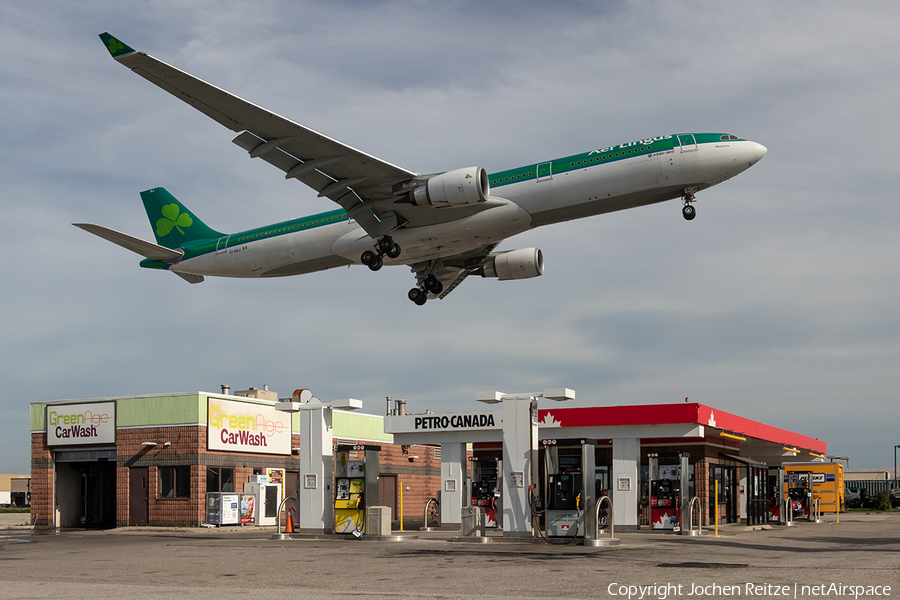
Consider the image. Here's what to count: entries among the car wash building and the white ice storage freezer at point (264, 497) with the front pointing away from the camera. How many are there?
0

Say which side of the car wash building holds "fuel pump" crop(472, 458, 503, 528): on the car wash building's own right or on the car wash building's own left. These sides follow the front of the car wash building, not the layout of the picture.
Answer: on the car wash building's own left

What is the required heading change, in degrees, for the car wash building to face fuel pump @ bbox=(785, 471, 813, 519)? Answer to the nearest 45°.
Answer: approximately 135° to its left

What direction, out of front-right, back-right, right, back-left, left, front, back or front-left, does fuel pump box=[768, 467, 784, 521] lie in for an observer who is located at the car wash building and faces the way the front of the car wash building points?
back-left

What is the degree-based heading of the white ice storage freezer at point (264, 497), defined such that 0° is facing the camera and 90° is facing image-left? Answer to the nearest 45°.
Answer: approximately 315°

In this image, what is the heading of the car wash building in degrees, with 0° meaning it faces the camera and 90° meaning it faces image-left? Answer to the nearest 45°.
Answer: approximately 45°
